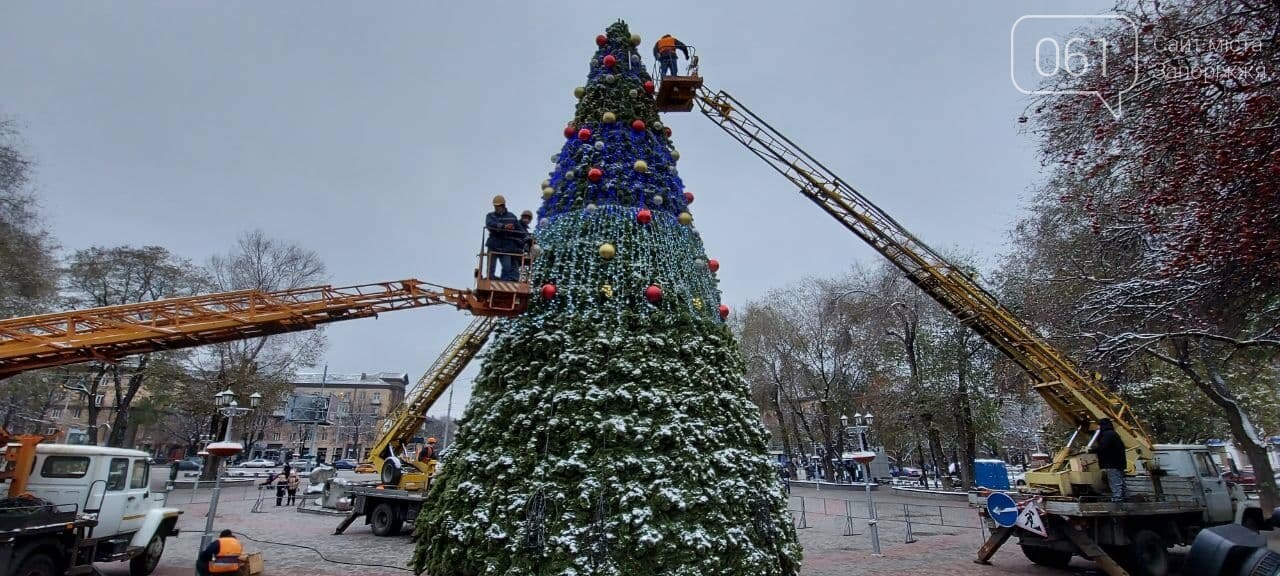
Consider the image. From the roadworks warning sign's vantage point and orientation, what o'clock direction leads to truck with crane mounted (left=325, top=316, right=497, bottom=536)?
The truck with crane mounted is roughly at 3 o'clock from the roadworks warning sign.

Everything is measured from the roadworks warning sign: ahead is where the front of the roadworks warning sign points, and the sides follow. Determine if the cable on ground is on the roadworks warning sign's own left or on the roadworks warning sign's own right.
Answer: on the roadworks warning sign's own right

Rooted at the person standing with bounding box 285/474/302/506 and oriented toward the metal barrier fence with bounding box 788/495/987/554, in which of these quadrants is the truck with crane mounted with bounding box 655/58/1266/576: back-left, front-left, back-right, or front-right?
front-right

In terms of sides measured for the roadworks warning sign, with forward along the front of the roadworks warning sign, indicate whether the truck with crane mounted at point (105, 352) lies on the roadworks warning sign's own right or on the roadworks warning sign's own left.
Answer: on the roadworks warning sign's own right

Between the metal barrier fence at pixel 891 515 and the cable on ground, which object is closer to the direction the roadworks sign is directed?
the cable on ground

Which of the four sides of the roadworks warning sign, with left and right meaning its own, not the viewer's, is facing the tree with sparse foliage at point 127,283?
right

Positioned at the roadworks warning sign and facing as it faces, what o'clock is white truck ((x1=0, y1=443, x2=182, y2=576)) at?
The white truck is roughly at 2 o'clock from the roadworks warning sign.

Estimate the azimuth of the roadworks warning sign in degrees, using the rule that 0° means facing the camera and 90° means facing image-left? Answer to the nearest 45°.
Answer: approximately 0°

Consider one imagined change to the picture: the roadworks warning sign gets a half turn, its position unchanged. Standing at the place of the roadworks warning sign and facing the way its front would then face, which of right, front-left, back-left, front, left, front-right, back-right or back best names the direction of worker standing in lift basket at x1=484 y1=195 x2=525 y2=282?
back-left

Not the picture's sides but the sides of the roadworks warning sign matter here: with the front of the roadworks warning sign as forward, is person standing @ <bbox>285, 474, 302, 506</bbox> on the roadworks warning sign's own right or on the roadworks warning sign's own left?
on the roadworks warning sign's own right
